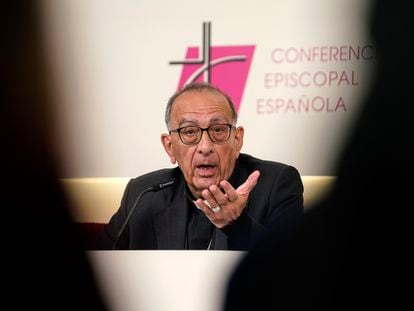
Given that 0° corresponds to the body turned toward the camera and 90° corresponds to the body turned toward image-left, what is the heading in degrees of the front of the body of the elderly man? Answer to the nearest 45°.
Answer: approximately 0°

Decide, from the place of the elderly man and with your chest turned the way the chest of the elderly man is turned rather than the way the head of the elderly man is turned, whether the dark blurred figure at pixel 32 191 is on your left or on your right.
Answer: on your right
